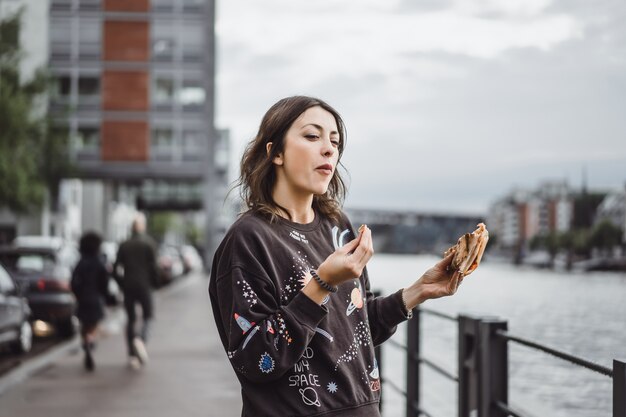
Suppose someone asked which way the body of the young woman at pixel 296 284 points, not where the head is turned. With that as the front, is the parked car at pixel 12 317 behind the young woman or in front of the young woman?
behind

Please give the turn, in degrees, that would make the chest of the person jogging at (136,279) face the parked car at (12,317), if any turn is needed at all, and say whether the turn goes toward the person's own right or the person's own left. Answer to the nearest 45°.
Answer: approximately 45° to the person's own left

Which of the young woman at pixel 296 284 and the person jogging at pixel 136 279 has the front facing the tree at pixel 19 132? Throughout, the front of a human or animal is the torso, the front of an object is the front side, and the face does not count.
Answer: the person jogging

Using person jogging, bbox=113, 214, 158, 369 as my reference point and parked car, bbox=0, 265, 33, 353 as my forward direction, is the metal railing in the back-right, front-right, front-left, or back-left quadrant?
back-left

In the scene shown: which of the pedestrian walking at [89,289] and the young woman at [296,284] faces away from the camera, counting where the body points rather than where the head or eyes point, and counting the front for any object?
the pedestrian walking

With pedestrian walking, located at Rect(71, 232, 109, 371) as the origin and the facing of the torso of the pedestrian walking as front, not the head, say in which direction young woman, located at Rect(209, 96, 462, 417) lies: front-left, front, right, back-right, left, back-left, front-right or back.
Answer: back

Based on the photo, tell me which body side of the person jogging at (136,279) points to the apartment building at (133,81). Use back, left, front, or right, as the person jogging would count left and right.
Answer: front

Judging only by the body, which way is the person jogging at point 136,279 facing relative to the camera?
away from the camera

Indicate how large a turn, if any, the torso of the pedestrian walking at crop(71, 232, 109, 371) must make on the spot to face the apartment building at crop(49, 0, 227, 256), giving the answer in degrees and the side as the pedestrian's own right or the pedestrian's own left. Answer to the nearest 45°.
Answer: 0° — they already face it

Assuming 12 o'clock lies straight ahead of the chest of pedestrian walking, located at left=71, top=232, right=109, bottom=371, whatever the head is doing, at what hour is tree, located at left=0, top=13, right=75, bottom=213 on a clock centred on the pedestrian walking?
The tree is roughly at 12 o'clock from the pedestrian walking.

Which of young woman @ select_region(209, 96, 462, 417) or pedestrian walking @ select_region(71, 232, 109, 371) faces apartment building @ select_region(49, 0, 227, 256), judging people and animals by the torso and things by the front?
the pedestrian walking

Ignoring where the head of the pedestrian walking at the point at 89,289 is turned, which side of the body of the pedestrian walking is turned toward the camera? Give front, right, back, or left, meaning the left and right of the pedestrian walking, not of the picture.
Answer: back
